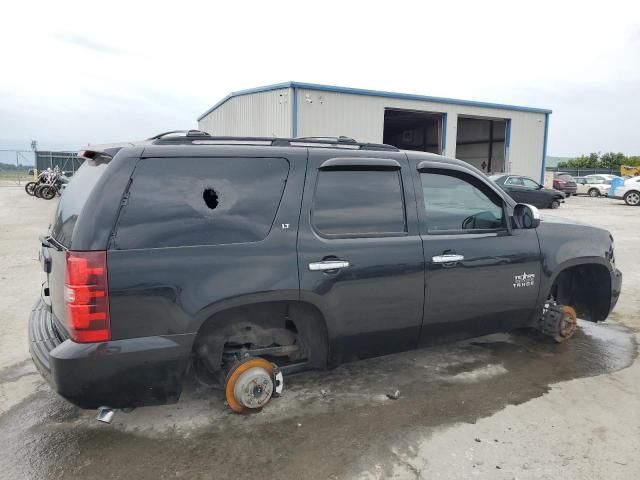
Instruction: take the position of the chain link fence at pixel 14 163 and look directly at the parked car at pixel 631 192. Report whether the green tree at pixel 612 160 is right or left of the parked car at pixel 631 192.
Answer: left

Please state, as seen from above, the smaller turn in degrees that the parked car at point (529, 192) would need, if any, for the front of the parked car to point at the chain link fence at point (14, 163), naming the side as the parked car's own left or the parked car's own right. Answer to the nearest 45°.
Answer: approximately 135° to the parked car's own right

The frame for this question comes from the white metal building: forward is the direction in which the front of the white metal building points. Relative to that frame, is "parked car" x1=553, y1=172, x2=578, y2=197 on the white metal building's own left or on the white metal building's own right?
on the white metal building's own left

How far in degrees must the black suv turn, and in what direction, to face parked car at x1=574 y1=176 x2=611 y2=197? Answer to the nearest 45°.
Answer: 0° — it already faces it

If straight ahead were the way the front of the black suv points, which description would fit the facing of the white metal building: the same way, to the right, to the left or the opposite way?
to the right

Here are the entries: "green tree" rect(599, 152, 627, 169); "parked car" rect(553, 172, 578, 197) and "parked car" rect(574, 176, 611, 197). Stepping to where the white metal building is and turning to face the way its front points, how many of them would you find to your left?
3

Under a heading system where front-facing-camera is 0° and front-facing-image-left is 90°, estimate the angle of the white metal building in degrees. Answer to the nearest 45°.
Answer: approximately 315°

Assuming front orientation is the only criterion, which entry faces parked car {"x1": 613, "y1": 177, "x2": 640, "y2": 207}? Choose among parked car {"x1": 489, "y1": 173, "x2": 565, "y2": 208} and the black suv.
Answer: the black suv

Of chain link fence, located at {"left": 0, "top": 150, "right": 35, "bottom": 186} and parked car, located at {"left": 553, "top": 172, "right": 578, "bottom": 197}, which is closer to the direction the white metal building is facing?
the parked car

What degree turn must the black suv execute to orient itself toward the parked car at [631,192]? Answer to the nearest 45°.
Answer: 0° — it already faces it
